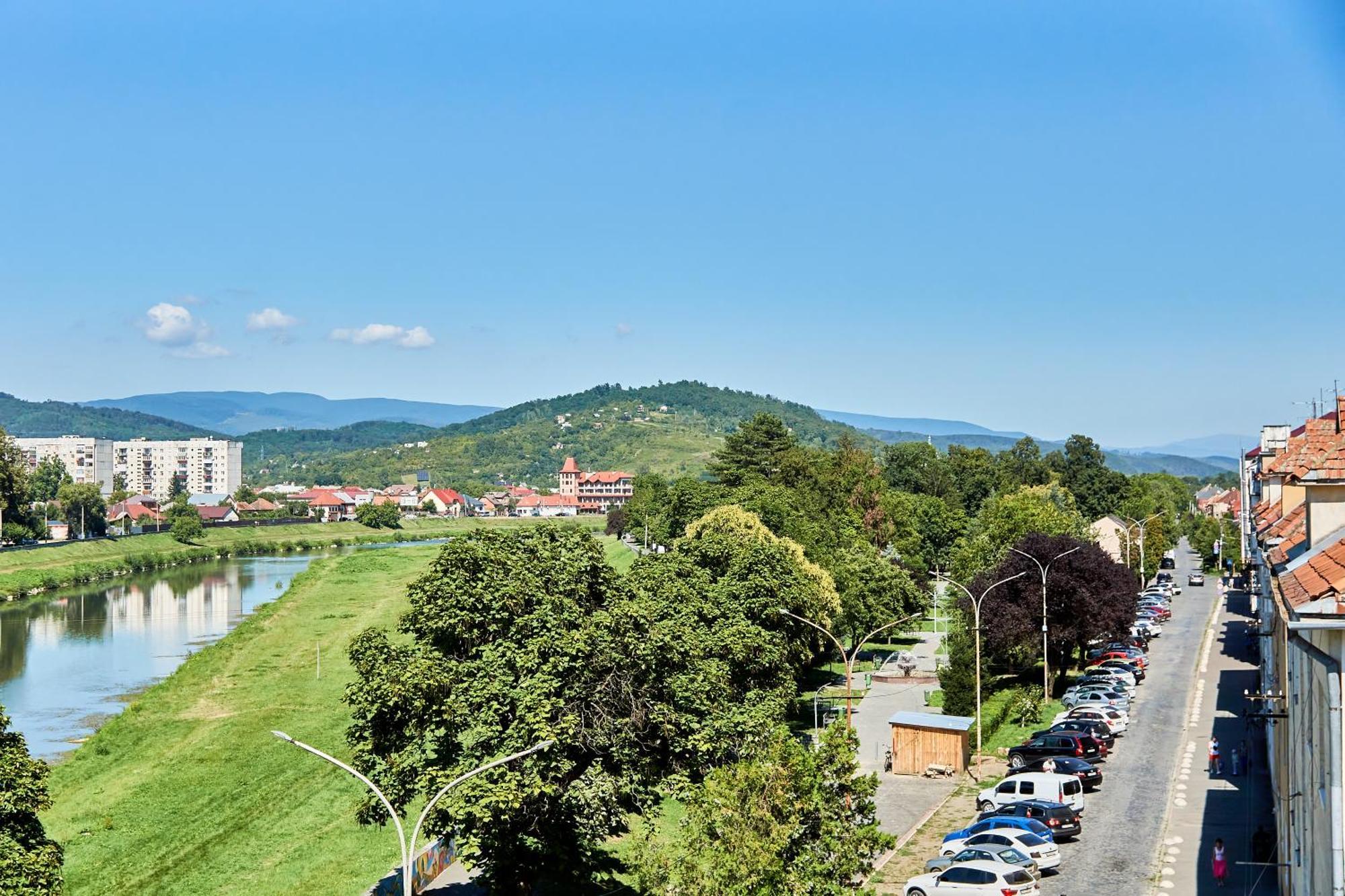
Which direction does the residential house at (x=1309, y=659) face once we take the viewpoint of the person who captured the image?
facing to the left of the viewer

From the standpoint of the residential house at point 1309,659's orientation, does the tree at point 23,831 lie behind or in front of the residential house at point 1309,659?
in front

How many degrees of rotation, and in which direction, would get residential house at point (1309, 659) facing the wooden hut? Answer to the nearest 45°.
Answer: approximately 45° to its right

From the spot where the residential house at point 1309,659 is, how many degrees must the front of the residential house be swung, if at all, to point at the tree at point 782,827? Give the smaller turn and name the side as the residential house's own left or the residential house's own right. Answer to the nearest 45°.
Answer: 0° — it already faces it

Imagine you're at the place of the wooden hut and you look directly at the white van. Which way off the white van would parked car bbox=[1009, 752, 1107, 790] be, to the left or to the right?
left
